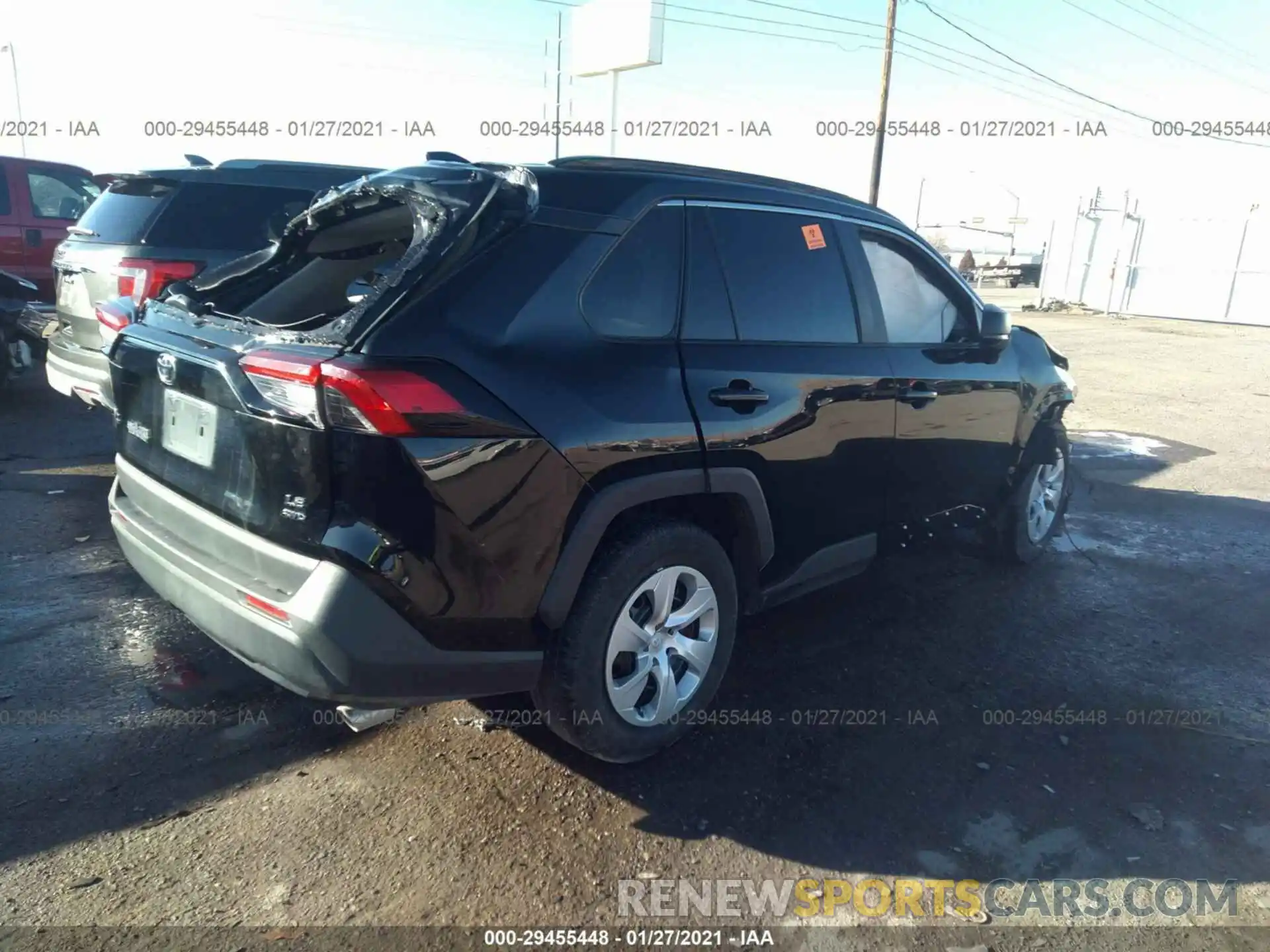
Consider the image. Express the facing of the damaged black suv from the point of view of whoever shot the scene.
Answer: facing away from the viewer and to the right of the viewer

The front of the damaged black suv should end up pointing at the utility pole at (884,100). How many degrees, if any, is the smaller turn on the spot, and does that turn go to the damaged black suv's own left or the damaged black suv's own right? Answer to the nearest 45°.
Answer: approximately 45° to the damaged black suv's own left

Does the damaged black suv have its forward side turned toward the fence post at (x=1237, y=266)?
yes
